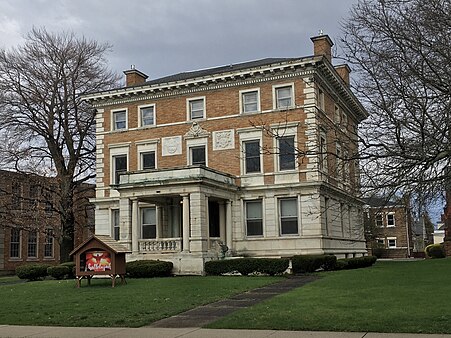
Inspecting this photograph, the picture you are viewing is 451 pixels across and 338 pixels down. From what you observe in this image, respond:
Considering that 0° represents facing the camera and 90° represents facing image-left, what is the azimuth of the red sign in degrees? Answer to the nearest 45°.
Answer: approximately 0°

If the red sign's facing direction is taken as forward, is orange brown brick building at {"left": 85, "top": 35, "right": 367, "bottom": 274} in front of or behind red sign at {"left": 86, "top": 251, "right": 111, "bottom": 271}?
behind

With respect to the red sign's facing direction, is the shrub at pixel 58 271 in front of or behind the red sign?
behind

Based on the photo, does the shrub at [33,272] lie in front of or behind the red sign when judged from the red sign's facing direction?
behind

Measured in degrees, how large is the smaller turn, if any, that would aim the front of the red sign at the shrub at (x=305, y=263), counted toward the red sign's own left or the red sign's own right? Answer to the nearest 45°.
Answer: approximately 90° to the red sign's own left
